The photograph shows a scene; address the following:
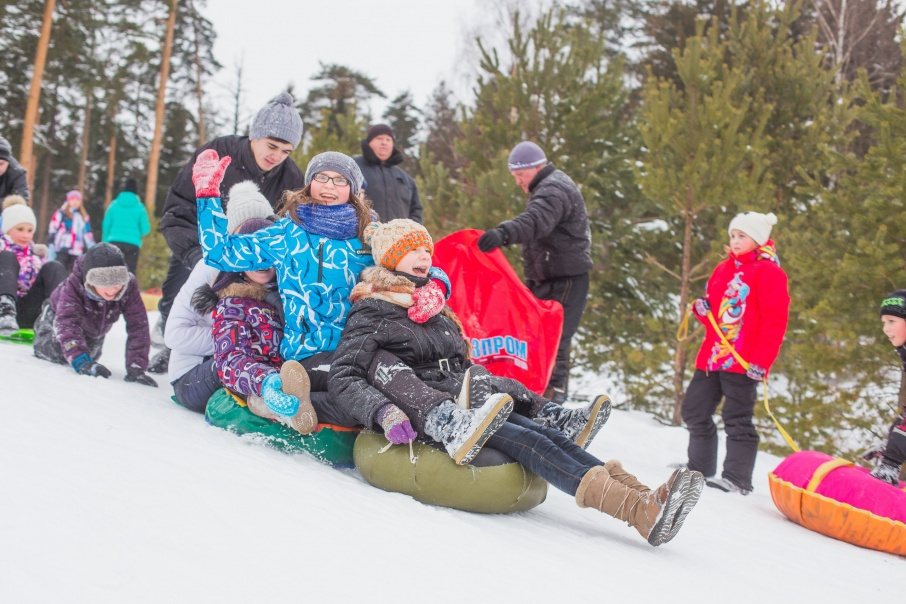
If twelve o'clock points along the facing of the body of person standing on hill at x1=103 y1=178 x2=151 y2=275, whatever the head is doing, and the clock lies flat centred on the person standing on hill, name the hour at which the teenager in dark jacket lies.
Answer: The teenager in dark jacket is roughly at 6 o'clock from the person standing on hill.

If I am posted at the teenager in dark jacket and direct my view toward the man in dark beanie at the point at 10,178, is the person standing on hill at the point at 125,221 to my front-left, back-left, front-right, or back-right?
front-right

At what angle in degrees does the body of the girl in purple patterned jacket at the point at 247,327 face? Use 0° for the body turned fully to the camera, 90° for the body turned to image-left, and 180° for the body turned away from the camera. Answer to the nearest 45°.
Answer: approximately 315°

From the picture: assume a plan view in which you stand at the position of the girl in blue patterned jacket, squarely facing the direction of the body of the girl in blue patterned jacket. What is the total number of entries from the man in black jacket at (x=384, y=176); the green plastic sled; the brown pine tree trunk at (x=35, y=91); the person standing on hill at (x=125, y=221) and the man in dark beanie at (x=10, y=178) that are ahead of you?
0

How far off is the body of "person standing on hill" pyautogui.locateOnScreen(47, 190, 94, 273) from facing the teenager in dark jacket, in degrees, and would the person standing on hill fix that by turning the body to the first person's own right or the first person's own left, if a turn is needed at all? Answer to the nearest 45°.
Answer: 0° — they already face them

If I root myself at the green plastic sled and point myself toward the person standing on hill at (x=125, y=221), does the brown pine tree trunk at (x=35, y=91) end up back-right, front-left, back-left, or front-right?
front-left

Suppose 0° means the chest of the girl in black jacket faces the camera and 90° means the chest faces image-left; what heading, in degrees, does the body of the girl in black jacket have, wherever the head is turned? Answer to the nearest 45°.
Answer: approximately 315°

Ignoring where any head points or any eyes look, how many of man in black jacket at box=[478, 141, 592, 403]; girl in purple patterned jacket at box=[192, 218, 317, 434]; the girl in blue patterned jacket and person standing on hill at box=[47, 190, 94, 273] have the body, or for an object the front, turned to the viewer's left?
1

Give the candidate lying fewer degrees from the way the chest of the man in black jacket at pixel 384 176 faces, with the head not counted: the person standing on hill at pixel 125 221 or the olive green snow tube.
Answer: the olive green snow tube

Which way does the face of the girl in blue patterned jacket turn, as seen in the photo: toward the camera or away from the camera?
toward the camera

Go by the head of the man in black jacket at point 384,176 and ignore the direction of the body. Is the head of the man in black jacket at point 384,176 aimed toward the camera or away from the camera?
toward the camera

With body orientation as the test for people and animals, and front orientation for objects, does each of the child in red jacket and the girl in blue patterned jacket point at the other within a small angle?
no

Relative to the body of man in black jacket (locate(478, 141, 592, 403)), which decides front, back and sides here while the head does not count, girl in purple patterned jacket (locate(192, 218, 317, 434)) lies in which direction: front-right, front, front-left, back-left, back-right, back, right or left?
front-left

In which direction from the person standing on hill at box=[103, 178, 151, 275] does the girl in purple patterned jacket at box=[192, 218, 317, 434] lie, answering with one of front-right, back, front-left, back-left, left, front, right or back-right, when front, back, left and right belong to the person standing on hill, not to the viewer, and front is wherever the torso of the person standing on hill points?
back

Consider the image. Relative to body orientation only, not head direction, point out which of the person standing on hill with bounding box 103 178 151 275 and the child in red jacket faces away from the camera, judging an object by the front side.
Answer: the person standing on hill

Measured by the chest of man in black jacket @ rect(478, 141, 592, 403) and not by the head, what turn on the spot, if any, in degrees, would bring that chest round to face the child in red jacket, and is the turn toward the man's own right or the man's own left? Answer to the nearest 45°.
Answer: approximately 135° to the man's own left

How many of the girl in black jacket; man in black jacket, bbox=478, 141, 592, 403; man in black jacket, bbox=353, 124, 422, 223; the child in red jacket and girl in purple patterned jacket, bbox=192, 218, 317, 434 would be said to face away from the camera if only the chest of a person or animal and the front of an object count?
0

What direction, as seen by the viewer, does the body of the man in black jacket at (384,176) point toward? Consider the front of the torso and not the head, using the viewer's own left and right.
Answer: facing the viewer

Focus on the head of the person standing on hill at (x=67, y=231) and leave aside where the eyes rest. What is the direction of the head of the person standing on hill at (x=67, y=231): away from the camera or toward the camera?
toward the camera

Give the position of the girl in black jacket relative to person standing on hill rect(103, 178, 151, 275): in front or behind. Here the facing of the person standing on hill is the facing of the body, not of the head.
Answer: behind

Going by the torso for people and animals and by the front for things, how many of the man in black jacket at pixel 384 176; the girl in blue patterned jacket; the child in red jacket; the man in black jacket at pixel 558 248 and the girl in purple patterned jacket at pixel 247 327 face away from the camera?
0

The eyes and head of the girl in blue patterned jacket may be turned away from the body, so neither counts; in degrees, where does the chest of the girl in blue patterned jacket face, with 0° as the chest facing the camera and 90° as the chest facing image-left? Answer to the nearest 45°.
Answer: approximately 0°
